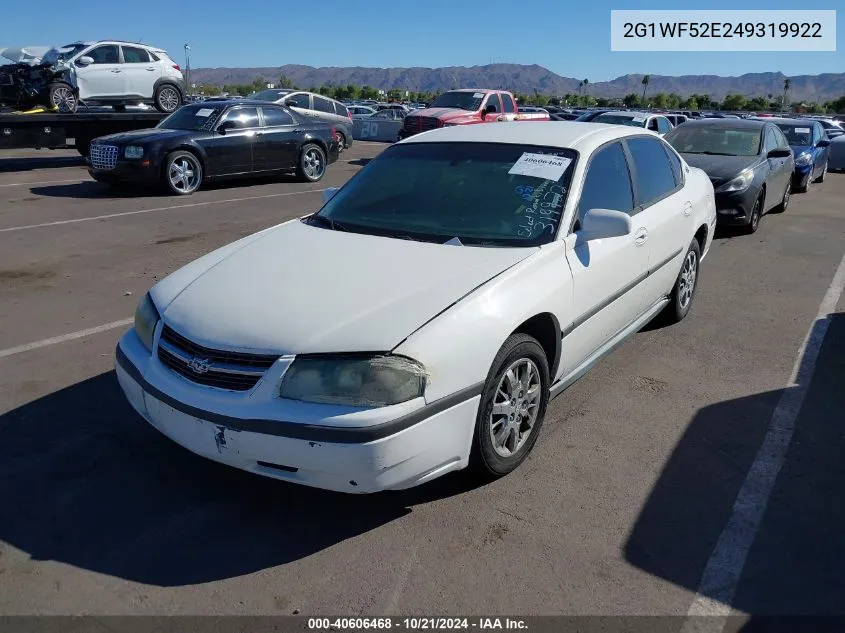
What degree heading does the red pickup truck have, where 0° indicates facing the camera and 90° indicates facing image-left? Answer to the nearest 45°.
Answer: approximately 45°

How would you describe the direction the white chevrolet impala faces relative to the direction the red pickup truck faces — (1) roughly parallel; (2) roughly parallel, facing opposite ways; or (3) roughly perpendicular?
roughly parallel

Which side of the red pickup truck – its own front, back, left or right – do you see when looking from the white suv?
front

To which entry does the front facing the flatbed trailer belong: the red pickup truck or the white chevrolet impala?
the red pickup truck

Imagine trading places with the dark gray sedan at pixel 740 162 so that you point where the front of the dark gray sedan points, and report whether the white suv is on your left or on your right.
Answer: on your right

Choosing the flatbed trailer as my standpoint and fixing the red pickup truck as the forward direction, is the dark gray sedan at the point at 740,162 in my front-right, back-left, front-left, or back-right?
front-right

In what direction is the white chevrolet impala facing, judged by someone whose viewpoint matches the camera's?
facing the viewer and to the left of the viewer

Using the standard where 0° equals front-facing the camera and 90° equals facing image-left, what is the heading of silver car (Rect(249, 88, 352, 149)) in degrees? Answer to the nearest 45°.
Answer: approximately 45°

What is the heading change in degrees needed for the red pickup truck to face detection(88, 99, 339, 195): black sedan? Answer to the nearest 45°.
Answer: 0° — it already faces it

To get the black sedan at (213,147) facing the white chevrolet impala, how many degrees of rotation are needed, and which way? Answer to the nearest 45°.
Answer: approximately 45° to its left

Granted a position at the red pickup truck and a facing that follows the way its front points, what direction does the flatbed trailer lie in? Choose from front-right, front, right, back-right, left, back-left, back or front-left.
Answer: front

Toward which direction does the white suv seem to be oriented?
to the viewer's left

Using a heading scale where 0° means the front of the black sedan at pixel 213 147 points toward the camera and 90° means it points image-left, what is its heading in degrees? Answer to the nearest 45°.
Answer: approximately 45°

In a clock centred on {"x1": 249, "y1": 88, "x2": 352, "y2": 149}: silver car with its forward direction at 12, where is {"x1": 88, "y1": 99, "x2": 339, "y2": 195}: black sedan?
The black sedan is roughly at 11 o'clock from the silver car.

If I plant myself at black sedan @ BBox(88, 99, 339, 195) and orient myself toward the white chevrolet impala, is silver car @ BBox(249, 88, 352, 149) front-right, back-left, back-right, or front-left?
back-left
